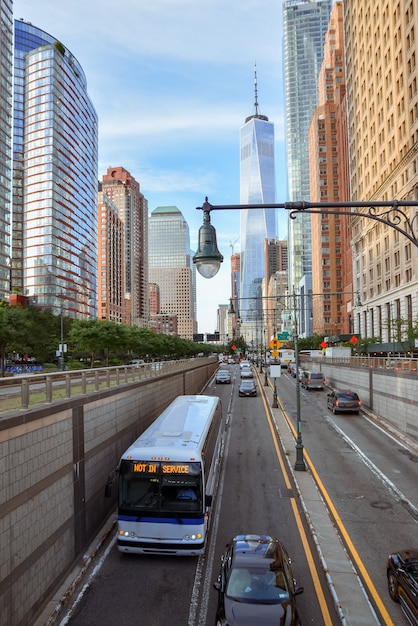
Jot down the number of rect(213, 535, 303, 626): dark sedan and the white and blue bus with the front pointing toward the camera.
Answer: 2

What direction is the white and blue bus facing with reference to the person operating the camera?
facing the viewer

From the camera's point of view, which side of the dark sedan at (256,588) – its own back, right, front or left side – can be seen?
front

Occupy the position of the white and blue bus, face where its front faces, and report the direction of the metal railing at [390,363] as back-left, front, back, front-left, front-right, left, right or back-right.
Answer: back-left

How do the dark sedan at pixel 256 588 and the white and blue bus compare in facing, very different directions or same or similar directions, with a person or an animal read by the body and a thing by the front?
same or similar directions

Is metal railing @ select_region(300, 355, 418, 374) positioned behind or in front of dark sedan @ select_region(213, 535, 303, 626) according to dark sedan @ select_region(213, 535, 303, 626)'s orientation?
behind

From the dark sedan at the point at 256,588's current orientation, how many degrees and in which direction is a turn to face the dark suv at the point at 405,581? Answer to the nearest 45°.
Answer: approximately 135° to its left

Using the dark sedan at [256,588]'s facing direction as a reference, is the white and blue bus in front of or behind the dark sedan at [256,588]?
behind

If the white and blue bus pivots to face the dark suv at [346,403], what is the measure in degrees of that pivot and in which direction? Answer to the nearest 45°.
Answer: approximately 135° to its left

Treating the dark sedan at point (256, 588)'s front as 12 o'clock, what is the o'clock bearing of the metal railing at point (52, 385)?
The metal railing is roughly at 4 o'clock from the dark sedan.
